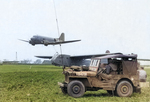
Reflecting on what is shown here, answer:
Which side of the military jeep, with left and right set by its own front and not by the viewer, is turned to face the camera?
left
